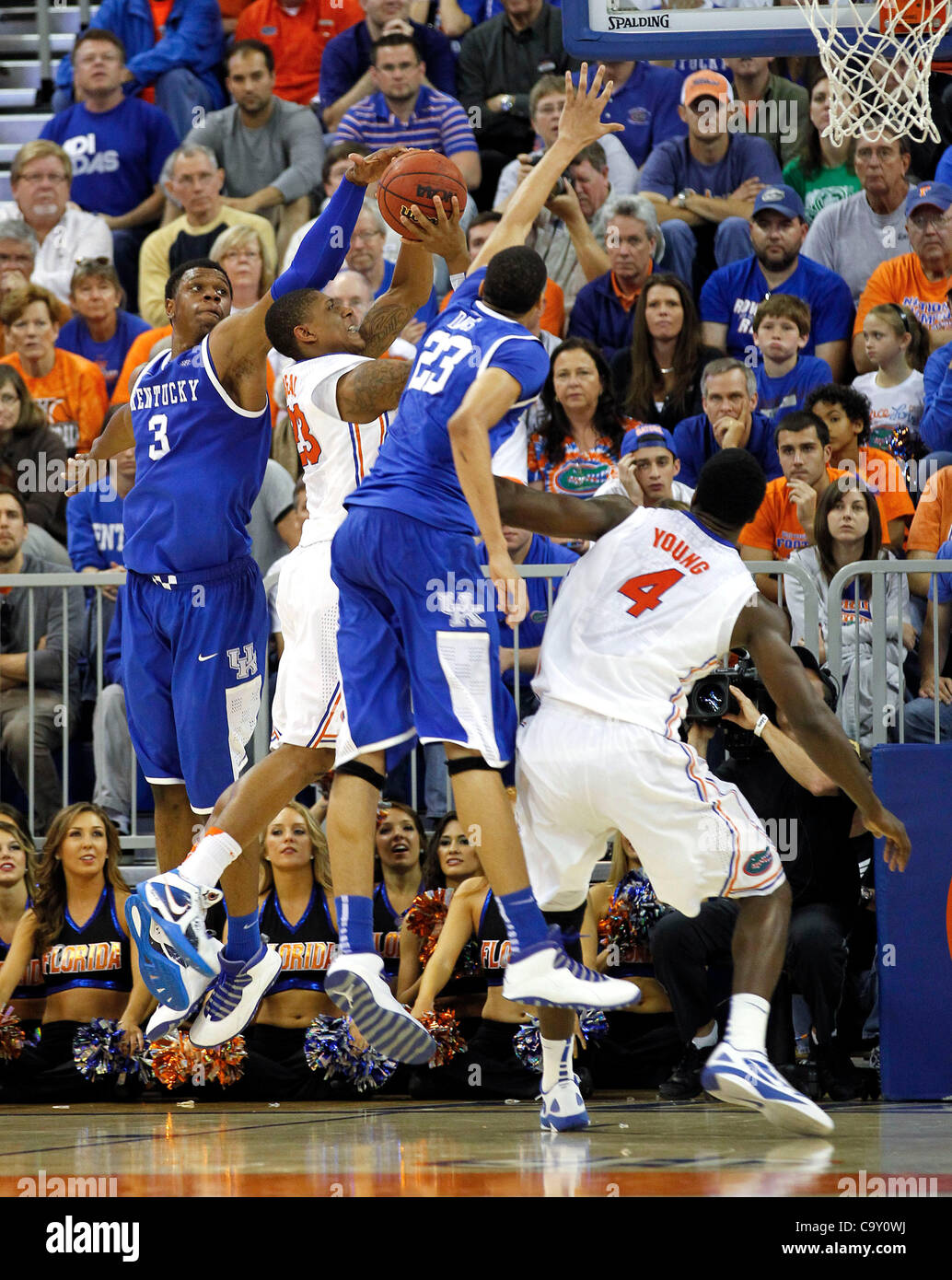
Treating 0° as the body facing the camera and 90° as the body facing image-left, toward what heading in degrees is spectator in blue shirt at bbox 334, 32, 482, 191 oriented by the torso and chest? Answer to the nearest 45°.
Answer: approximately 0°

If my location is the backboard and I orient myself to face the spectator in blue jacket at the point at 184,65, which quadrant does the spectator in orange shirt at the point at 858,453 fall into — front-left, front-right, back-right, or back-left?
front-right

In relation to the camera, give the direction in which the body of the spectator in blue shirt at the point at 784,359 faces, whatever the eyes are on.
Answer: toward the camera

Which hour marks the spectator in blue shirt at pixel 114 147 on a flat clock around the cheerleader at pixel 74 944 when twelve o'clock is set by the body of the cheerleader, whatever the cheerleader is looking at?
The spectator in blue shirt is roughly at 6 o'clock from the cheerleader.

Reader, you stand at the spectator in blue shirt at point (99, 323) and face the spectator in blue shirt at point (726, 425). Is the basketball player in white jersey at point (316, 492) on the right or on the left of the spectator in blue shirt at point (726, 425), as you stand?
right

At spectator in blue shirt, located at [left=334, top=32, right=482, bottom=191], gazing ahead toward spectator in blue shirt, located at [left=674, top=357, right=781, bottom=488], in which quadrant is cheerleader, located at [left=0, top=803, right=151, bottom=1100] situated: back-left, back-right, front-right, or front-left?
front-right

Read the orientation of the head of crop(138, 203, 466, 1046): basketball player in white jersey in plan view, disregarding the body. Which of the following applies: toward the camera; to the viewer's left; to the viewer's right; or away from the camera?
to the viewer's right

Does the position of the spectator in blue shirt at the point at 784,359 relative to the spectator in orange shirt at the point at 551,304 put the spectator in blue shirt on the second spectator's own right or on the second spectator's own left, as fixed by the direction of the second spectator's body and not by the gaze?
on the second spectator's own left

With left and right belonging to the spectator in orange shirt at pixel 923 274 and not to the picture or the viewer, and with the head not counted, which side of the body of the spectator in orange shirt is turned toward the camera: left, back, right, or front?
front

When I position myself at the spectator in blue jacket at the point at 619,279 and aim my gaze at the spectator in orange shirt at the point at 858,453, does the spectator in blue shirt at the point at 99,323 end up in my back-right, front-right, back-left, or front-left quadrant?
back-right

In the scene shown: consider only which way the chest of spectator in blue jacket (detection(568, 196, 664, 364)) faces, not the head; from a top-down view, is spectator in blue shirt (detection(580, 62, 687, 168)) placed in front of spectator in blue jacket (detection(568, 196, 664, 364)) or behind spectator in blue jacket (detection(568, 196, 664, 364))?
behind

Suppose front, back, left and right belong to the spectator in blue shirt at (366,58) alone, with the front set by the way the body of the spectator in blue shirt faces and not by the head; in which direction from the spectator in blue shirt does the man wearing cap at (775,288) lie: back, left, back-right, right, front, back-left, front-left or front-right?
front-left

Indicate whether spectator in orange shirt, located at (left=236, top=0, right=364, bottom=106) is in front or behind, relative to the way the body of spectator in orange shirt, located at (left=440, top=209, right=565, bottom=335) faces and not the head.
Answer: behind

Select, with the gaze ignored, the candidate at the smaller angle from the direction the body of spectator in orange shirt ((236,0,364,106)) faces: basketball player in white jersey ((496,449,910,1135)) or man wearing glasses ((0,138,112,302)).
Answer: the basketball player in white jersey

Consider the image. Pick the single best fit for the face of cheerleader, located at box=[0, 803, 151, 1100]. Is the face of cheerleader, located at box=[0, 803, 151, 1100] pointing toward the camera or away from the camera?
toward the camera

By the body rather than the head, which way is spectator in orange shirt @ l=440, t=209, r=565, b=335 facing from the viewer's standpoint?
toward the camera

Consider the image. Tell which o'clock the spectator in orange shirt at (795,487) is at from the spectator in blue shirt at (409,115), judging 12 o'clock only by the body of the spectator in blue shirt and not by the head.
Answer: The spectator in orange shirt is roughly at 11 o'clock from the spectator in blue shirt.
